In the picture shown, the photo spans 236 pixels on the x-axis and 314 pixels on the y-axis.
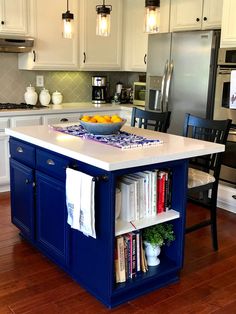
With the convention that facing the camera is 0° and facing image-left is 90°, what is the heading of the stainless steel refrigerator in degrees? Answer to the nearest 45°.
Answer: approximately 45°

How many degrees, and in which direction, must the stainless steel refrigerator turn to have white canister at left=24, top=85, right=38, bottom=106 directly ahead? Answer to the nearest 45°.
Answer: approximately 45° to its right

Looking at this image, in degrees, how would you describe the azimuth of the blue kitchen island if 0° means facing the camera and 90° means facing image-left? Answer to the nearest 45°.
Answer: approximately 45°

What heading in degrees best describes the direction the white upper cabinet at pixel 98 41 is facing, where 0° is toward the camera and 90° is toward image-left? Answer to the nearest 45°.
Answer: approximately 0°

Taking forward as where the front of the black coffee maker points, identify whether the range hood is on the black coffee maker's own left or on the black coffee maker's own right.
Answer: on the black coffee maker's own right

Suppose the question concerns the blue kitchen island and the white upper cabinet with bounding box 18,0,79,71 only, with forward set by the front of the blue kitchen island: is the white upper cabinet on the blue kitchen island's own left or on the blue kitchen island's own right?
on the blue kitchen island's own right

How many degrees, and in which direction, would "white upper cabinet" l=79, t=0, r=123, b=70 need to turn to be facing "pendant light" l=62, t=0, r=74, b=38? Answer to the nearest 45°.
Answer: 0° — it already faces it
